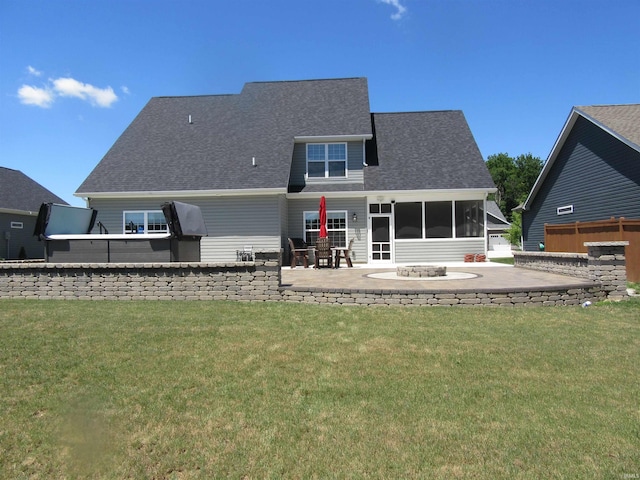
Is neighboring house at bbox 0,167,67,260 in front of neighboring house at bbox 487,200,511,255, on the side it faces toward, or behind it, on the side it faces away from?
in front

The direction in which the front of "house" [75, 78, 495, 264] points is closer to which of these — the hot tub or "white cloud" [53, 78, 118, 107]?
the white cloud

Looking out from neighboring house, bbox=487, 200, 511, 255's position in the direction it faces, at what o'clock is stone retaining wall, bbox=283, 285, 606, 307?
The stone retaining wall is roughly at 12 o'clock from the neighboring house.

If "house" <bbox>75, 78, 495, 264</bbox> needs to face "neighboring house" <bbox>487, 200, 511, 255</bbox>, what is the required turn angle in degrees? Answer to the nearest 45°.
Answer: approximately 45° to its right

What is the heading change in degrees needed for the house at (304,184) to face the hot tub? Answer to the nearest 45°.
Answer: approximately 135° to its left

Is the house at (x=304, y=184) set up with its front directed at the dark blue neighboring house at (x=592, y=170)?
no

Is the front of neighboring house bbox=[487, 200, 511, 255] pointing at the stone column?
yes

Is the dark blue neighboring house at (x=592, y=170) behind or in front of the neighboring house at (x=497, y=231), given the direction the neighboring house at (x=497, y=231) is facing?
in front

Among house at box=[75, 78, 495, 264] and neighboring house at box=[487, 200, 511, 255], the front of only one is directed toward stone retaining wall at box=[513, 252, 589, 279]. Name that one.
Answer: the neighboring house

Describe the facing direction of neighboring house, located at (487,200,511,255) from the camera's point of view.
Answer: facing the viewer

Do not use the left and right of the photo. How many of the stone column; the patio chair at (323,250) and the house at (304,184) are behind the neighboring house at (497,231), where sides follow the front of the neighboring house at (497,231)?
0

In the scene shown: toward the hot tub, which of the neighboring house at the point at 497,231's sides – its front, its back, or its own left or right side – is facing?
front

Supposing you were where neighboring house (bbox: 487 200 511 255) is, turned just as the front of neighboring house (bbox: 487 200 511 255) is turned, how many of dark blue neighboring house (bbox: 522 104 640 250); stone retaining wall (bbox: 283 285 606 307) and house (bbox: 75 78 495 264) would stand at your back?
0

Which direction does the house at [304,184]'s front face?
away from the camera

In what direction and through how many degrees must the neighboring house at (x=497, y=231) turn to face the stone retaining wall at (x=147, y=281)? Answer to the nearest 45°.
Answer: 0° — it already faces it

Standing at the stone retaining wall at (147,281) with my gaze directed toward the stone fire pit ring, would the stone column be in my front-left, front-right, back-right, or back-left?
front-right

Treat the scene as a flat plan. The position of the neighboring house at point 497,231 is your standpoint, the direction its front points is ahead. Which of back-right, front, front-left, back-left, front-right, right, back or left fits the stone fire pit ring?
front

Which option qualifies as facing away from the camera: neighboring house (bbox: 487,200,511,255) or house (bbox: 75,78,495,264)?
the house

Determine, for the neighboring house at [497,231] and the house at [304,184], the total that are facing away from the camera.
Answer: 1

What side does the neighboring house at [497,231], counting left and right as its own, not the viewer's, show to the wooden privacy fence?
front
